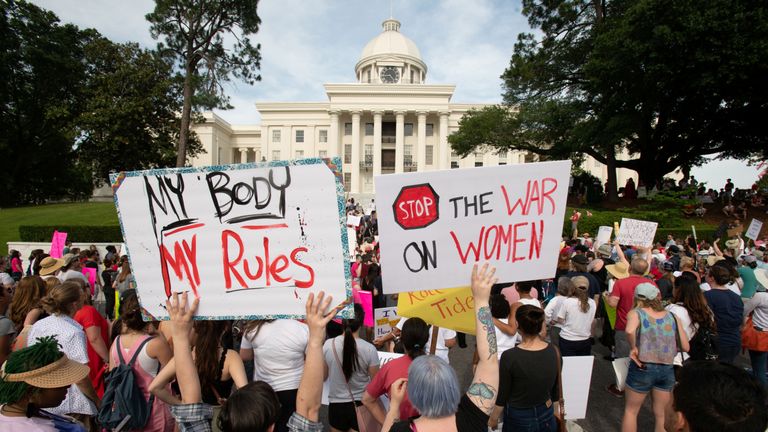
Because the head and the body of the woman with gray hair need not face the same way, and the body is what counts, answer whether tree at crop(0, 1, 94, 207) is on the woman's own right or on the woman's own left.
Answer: on the woman's own left

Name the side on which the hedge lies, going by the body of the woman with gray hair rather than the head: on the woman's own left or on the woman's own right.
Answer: on the woman's own left

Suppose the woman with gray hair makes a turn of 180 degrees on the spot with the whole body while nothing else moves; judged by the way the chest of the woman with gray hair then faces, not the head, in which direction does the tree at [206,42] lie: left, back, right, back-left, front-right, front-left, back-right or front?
back-right

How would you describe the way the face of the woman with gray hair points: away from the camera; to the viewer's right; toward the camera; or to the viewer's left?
away from the camera

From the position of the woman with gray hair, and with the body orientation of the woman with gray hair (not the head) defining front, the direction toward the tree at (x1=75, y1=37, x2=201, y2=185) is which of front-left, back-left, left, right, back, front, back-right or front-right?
front-left

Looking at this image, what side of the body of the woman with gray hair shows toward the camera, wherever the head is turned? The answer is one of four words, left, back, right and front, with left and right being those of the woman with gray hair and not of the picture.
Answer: back
